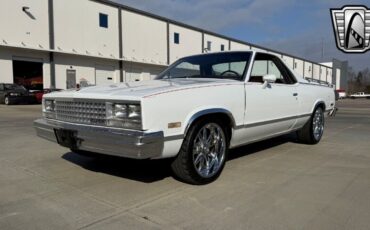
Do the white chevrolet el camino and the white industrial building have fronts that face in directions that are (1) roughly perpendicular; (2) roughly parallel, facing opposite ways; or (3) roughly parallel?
roughly perpendicular

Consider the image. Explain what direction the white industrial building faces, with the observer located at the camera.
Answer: facing the viewer and to the right of the viewer

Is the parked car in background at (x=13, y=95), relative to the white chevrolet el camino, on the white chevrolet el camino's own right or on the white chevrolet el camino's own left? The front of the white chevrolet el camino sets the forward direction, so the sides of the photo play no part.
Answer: on the white chevrolet el camino's own right

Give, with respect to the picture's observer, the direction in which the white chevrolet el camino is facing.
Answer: facing the viewer and to the left of the viewer

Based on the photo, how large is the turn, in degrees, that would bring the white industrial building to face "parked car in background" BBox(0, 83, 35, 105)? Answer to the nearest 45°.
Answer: approximately 45° to its right

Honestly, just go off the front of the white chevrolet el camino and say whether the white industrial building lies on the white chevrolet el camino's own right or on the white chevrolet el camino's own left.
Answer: on the white chevrolet el camino's own right

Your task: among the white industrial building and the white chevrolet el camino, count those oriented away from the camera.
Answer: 0

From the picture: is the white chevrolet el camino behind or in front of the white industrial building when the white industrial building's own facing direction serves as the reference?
in front
